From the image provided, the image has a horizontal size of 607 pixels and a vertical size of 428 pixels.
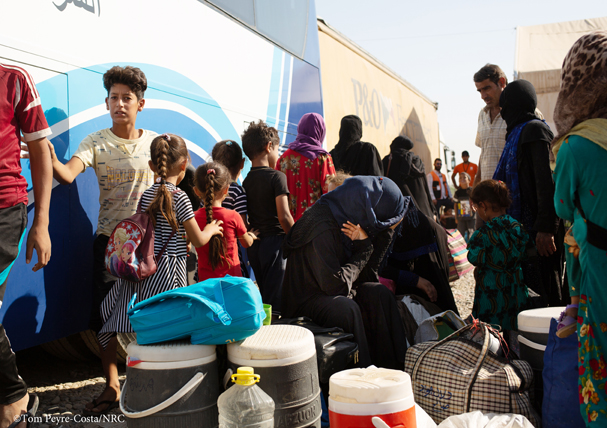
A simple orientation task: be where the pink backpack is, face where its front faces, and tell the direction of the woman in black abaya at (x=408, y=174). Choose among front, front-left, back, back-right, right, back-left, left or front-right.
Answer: back

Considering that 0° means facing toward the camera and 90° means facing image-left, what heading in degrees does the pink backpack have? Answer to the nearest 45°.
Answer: approximately 45°

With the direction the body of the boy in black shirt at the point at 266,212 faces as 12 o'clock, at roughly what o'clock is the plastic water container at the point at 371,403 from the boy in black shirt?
The plastic water container is roughly at 4 o'clock from the boy in black shirt.

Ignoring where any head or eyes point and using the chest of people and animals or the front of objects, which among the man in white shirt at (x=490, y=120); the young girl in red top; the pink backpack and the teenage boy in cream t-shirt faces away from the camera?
the young girl in red top

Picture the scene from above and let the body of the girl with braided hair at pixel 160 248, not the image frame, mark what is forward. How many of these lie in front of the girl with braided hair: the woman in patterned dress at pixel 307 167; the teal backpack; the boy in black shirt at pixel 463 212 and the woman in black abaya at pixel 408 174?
3

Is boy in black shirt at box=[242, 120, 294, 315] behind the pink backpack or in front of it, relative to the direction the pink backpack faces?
behind

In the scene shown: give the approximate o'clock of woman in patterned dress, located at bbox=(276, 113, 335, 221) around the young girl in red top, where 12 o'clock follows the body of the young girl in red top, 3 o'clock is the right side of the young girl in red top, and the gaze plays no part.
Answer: The woman in patterned dress is roughly at 1 o'clock from the young girl in red top.

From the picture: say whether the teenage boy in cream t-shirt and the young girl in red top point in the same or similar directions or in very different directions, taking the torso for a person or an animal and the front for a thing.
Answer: very different directions

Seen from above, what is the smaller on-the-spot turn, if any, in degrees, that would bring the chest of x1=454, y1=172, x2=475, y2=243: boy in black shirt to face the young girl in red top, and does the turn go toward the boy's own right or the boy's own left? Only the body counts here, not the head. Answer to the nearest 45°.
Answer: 0° — they already face them

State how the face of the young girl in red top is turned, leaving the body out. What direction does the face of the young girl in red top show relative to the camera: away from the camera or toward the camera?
away from the camera

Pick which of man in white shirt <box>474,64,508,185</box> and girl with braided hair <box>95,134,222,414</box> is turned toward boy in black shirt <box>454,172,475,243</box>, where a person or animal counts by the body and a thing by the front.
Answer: the girl with braided hair

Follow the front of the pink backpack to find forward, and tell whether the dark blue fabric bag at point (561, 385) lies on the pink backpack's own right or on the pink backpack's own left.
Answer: on the pink backpack's own left
